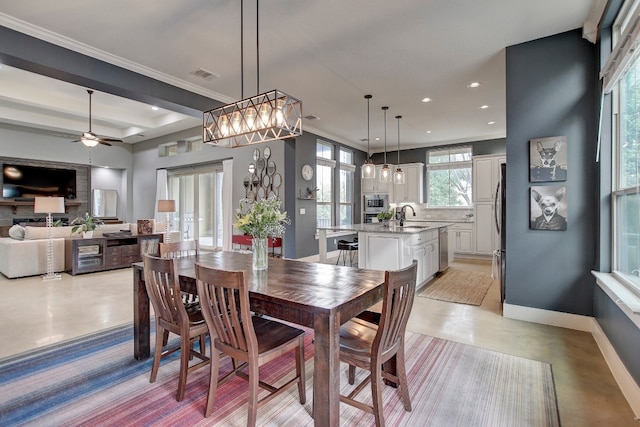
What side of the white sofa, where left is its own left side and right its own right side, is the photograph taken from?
back

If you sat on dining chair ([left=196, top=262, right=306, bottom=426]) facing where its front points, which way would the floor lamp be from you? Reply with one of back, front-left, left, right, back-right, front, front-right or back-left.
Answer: left

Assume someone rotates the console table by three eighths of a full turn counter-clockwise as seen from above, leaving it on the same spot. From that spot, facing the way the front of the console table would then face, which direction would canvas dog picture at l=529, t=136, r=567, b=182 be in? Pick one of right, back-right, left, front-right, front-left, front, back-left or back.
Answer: back-right

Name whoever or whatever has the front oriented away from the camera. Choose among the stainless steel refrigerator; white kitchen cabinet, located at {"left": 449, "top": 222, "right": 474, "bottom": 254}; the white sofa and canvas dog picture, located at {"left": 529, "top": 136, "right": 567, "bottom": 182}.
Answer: the white sofa

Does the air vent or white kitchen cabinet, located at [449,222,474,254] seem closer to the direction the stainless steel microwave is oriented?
the air vent

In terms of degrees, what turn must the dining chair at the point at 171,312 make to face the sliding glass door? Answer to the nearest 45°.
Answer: approximately 45° to its left

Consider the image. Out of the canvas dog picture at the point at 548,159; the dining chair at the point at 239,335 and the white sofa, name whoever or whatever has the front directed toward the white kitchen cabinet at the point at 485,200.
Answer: the dining chair

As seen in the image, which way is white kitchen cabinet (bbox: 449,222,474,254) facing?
toward the camera

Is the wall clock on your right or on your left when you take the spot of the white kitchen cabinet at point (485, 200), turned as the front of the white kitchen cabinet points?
on your right

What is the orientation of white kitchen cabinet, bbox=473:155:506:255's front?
toward the camera

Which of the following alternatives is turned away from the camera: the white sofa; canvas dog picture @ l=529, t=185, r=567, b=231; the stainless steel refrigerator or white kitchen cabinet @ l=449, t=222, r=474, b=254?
the white sofa

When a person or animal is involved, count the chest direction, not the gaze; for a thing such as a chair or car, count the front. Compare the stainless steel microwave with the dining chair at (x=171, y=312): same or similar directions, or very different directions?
very different directions
